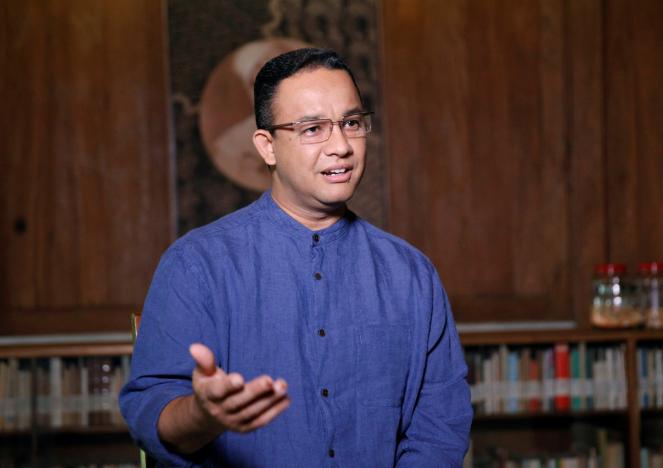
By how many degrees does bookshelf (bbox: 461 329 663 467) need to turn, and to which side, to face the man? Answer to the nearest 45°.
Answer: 0° — it already faces them

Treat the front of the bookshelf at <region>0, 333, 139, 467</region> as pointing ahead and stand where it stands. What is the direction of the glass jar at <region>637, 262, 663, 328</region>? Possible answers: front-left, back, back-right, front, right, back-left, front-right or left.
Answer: left

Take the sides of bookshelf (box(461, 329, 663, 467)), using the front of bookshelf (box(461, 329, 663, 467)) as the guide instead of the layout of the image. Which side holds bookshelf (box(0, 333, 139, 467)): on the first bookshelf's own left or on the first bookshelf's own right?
on the first bookshelf's own right

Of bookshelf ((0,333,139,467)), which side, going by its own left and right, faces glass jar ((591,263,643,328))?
left

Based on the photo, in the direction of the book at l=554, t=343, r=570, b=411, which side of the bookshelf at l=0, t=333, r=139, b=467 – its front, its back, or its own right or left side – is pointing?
left

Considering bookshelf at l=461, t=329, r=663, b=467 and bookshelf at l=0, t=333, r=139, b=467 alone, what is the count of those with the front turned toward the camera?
2
